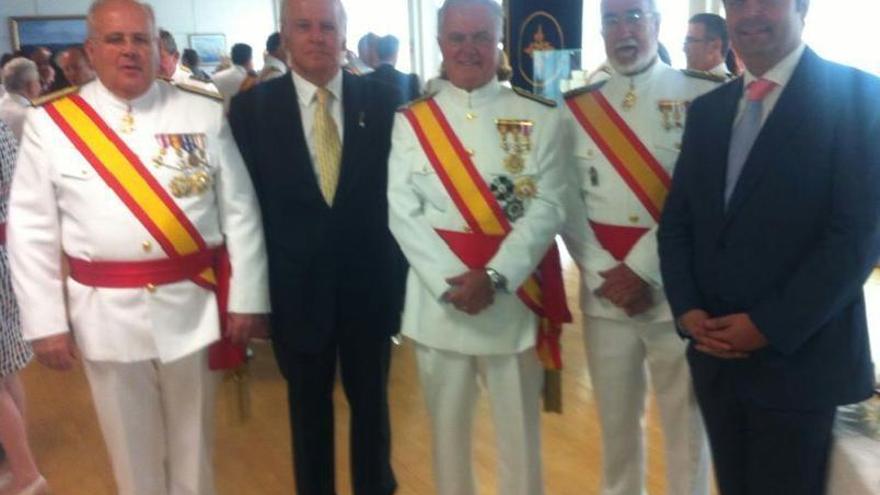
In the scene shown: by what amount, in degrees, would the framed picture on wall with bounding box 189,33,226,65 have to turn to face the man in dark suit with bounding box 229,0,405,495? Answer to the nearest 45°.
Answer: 0° — it already faces them

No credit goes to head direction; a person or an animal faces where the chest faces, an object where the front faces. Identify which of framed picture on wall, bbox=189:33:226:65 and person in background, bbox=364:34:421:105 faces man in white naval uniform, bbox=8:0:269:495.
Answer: the framed picture on wall

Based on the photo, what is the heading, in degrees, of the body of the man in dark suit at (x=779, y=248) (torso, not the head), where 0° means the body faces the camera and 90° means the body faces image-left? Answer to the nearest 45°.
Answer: approximately 45°

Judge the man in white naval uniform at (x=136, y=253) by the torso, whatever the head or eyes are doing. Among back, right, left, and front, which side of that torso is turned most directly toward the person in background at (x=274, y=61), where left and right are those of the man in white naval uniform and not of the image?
back

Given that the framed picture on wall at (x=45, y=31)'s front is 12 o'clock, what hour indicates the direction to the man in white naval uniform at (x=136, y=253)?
The man in white naval uniform is roughly at 12 o'clock from the framed picture on wall.

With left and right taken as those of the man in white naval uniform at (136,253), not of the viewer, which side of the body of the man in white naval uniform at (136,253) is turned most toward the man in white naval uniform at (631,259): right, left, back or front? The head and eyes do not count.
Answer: left

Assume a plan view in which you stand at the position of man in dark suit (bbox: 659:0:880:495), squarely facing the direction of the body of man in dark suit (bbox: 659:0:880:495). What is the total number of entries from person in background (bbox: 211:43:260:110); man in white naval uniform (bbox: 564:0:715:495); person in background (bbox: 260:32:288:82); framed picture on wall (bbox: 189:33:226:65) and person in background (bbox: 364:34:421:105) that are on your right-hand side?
5
